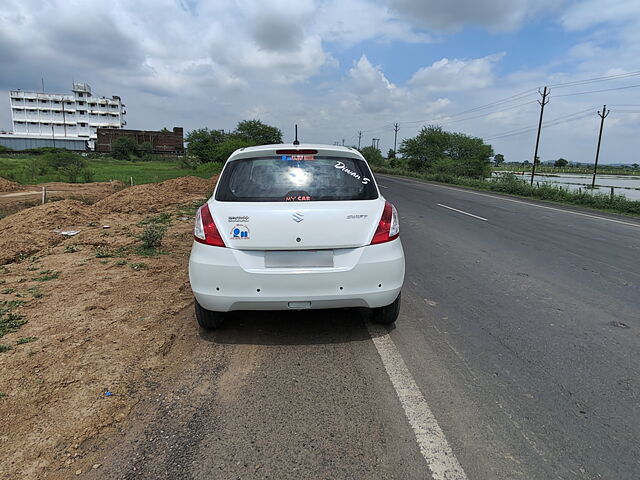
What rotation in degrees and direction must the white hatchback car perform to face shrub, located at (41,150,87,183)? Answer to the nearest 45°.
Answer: approximately 45° to its left

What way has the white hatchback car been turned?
away from the camera

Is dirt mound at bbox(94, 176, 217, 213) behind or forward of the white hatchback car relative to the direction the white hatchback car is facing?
forward

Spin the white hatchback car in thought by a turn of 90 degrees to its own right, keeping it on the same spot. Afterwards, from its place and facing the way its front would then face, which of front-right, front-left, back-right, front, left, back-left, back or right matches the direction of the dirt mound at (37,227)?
back-left

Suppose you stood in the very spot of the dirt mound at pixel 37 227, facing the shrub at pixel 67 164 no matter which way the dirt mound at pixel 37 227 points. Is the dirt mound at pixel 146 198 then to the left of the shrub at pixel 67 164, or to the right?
right
